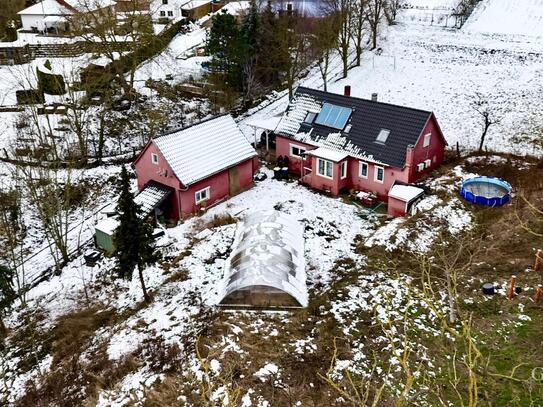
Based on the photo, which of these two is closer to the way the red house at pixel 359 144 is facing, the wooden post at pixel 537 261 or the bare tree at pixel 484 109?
the wooden post

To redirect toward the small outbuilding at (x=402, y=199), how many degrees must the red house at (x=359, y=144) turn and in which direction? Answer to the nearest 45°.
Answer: approximately 90° to its left

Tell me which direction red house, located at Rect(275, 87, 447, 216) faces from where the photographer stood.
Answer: facing the viewer and to the left of the viewer

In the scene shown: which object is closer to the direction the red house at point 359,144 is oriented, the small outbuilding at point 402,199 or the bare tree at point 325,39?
the small outbuilding

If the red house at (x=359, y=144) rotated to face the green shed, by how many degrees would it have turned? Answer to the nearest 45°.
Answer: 0° — it already faces it

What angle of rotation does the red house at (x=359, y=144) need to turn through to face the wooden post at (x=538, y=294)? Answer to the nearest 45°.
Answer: approximately 90° to its left

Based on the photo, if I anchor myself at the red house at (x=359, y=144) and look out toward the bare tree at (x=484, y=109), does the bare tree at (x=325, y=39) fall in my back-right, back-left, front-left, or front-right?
front-left

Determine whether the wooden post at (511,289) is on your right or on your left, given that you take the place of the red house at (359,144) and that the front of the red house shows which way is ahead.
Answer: on your left

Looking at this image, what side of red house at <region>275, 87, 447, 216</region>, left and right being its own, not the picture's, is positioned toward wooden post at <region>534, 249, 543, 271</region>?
left

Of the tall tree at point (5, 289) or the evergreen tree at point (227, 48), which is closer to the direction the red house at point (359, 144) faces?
the tall tree

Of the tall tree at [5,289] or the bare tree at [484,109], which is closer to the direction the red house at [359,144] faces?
the tall tree

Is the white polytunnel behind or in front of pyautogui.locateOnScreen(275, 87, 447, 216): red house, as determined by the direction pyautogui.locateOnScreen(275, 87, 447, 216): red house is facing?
in front

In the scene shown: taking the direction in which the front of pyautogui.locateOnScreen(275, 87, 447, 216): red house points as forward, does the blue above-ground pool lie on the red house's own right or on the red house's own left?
on the red house's own left

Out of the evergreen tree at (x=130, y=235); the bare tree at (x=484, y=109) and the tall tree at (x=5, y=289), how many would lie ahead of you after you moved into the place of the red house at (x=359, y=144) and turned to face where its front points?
2

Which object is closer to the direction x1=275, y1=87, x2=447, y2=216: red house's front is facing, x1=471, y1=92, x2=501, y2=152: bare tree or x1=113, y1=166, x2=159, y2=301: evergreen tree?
the evergreen tree

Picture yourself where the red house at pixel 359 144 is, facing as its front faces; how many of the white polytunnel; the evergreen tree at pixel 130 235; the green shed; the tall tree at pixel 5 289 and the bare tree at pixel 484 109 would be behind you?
1
